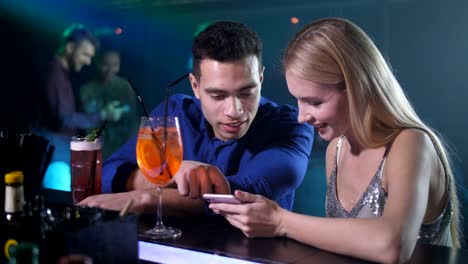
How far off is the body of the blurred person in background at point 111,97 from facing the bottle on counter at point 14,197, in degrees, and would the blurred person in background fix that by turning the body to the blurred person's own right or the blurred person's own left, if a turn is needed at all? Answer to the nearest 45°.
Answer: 0° — they already face it

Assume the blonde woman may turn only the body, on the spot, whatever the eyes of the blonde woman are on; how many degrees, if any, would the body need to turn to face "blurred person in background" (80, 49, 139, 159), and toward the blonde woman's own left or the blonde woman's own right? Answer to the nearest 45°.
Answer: approximately 90° to the blonde woman's own right

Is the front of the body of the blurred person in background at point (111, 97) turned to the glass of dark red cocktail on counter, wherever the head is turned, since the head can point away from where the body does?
yes

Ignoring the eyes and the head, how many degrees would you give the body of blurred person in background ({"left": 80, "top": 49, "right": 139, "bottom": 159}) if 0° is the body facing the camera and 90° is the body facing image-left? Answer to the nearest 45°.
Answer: approximately 0°

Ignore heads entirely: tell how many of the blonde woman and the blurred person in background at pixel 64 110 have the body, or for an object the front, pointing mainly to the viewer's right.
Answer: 1

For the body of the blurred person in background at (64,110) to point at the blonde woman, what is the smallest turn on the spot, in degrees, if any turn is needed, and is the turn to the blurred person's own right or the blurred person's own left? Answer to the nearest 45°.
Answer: approximately 90° to the blurred person's own right

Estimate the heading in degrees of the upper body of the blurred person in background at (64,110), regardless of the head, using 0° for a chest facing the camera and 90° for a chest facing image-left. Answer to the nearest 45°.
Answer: approximately 270°

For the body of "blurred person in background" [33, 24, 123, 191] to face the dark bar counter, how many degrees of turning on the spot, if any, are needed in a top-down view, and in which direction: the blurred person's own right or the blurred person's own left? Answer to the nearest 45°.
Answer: approximately 90° to the blurred person's own right
